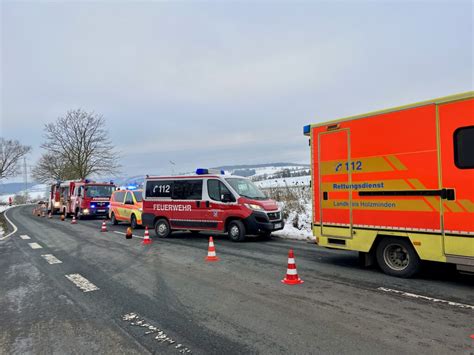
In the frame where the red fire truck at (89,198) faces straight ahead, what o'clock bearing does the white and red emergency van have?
The white and red emergency van is roughly at 1 o'clock from the red fire truck.

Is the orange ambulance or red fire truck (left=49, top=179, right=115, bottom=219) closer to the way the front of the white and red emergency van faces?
the orange ambulance

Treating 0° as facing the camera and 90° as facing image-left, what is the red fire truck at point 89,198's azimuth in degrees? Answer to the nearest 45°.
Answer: approximately 315°

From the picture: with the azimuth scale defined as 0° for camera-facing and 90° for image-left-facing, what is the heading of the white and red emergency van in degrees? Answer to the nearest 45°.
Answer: approximately 315°

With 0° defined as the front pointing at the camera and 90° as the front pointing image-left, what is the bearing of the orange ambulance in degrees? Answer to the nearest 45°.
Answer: approximately 315°

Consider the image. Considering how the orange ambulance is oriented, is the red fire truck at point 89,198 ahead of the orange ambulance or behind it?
behind

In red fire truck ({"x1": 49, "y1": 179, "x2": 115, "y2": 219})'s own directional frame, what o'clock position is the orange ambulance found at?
The orange ambulance is roughly at 1 o'clock from the red fire truck.
